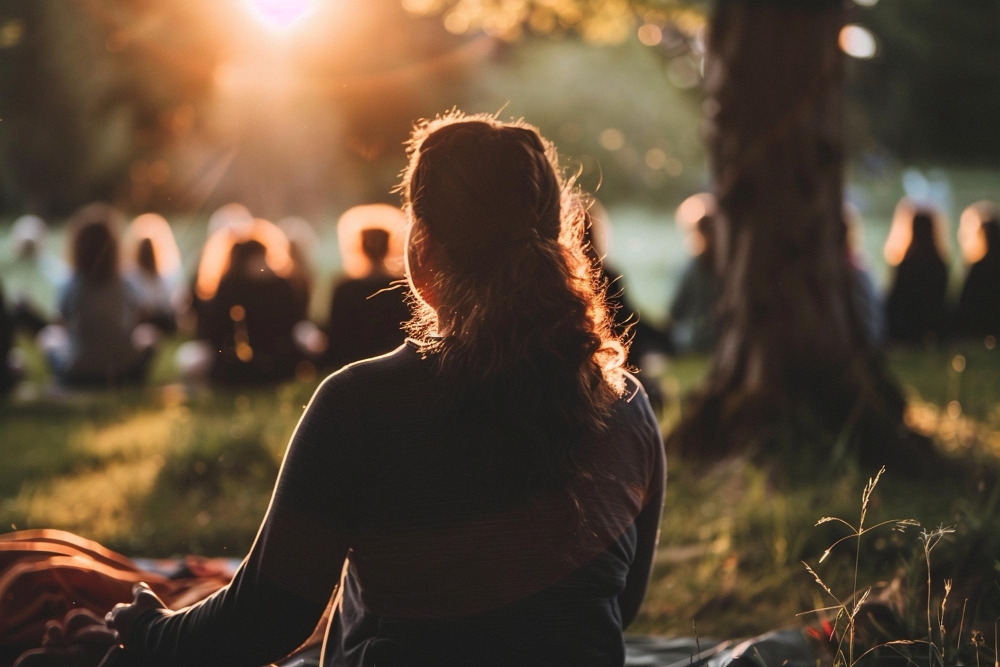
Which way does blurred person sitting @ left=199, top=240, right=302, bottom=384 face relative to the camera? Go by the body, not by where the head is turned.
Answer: away from the camera

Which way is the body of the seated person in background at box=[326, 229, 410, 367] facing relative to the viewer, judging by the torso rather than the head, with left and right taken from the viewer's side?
facing away from the viewer

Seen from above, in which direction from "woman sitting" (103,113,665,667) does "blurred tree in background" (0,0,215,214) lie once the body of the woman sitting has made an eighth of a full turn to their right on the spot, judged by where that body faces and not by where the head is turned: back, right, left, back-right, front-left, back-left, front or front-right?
front-left

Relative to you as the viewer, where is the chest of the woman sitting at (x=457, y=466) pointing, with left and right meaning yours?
facing away from the viewer

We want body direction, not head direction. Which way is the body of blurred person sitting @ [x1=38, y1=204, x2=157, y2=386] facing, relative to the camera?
away from the camera

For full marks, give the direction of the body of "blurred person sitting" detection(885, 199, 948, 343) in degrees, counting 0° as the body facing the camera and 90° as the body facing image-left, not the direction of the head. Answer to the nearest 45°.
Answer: approximately 180°

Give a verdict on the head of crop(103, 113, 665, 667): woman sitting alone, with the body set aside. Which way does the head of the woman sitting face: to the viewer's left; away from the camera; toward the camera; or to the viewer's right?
away from the camera

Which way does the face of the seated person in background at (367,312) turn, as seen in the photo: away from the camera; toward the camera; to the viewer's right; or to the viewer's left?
away from the camera
